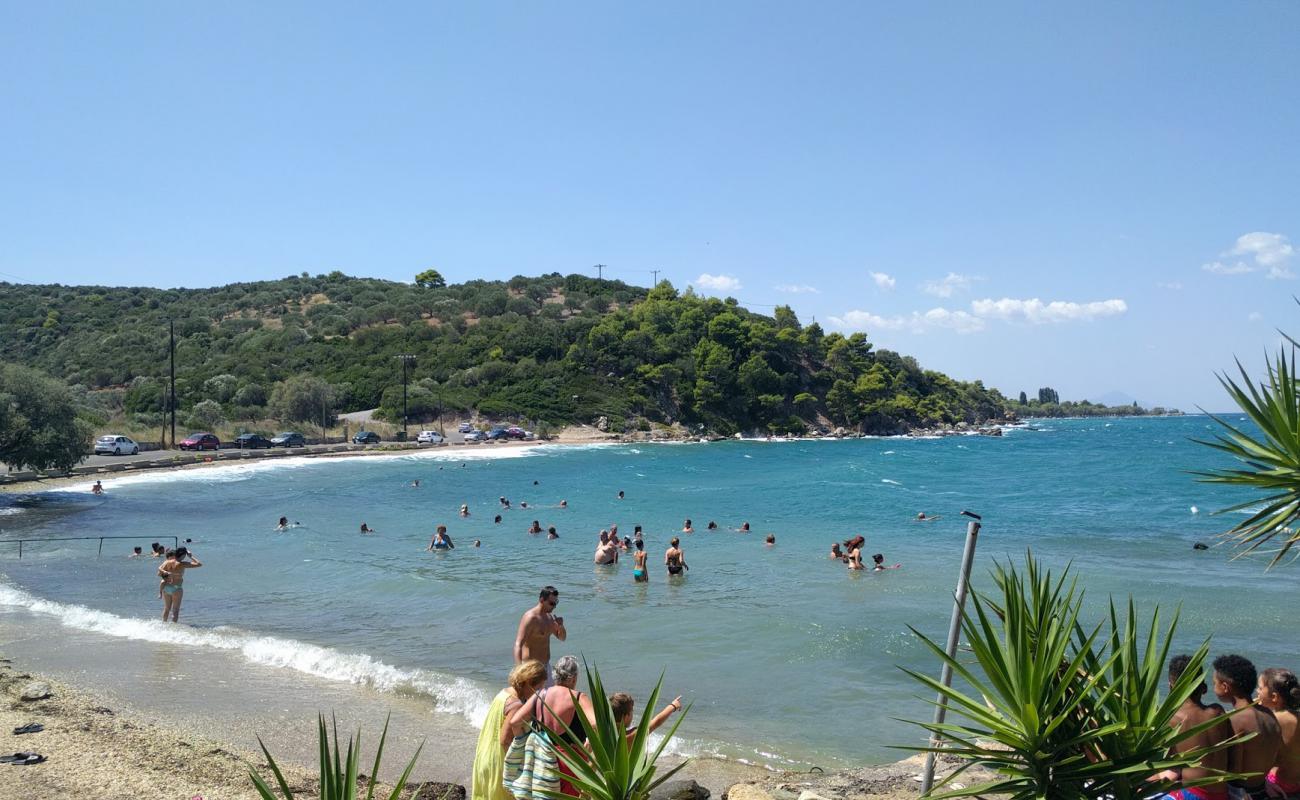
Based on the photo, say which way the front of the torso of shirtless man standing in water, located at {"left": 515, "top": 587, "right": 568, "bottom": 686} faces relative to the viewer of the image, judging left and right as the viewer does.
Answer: facing the viewer and to the right of the viewer

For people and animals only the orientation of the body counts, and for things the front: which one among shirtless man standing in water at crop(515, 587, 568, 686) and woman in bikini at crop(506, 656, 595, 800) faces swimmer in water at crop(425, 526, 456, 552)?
the woman in bikini

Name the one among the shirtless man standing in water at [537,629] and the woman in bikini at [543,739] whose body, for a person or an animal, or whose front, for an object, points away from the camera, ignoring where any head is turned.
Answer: the woman in bikini

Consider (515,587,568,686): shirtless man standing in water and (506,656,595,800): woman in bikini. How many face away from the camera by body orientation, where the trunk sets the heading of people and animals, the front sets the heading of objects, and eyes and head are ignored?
1

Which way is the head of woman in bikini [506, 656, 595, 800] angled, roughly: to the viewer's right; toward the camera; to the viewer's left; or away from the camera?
away from the camera

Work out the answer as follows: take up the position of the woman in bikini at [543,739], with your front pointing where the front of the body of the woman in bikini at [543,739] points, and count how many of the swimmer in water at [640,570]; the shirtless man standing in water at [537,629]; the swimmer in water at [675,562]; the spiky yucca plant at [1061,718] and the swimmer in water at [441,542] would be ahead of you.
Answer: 4

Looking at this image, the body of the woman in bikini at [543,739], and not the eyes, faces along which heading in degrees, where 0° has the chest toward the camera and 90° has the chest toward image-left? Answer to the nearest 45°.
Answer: approximately 180°

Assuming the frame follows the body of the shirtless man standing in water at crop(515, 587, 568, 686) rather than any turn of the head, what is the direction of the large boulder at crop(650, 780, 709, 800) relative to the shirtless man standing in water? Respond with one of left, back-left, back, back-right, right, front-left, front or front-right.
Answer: front

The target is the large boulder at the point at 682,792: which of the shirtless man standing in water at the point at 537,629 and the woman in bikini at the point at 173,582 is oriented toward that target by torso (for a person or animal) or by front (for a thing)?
the shirtless man standing in water

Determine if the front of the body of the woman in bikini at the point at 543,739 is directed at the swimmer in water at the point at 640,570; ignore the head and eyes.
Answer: yes
